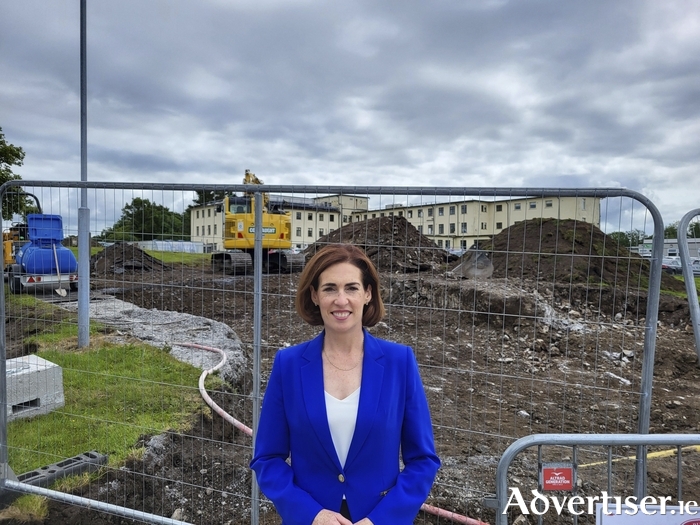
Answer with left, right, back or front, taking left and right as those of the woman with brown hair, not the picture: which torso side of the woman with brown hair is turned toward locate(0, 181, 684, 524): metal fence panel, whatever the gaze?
back

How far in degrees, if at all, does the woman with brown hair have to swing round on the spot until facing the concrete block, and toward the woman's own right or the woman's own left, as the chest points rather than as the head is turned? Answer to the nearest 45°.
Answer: approximately 135° to the woman's own right

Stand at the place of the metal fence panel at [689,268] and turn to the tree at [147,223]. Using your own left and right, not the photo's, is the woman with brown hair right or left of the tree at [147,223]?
left

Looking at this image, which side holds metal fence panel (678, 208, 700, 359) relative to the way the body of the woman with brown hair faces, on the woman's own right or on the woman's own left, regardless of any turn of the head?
on the woman's own left

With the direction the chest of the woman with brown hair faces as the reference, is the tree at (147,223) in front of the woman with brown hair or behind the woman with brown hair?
behind

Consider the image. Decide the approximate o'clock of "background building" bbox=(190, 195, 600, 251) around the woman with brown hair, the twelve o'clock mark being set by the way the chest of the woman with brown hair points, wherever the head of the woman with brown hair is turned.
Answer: The background building is roughly at 7 o'clock from the woman with brown hair.

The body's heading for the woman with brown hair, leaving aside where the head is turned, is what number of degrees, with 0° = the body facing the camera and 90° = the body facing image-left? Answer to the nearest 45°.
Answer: approximately 0°
